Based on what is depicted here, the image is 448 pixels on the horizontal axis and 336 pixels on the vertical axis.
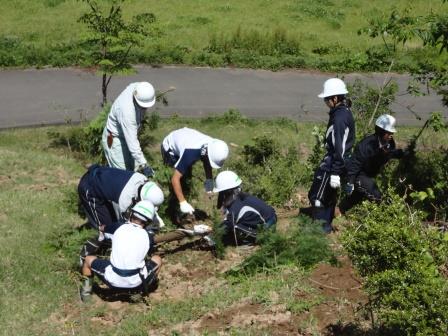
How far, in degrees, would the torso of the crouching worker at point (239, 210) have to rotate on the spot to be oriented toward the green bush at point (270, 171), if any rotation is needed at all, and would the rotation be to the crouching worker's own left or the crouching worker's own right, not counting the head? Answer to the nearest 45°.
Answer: approximately 90° to the crouching worker's own right

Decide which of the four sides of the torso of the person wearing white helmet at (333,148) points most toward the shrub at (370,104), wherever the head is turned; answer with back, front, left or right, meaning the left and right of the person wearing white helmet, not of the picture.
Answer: right

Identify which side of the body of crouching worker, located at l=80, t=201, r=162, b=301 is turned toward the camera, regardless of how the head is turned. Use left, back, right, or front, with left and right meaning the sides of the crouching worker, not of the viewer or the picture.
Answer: back

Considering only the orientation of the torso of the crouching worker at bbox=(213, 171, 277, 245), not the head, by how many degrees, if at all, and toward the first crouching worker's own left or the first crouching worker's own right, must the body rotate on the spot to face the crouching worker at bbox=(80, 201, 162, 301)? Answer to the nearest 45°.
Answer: approximately 45° to the first crouching worker's own left

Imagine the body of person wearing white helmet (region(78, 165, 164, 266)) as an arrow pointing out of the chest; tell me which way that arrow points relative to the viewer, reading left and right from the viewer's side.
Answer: facing to the right of the viewer

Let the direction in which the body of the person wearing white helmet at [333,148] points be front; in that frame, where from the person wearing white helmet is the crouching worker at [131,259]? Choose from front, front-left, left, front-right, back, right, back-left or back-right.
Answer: front-left

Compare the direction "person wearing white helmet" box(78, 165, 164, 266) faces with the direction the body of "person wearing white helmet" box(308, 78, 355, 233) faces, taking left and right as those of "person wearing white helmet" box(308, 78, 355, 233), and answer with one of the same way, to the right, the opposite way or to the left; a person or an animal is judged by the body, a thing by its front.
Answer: the opposite way

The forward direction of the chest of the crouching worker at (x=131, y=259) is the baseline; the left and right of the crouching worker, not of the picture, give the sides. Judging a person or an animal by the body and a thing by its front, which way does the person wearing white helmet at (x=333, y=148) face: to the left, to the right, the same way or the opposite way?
to the left

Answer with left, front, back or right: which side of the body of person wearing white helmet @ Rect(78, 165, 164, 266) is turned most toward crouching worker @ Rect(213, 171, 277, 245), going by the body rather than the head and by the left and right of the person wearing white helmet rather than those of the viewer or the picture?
front

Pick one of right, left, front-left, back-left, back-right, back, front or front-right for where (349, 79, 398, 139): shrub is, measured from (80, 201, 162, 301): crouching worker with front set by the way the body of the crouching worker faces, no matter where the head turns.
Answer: front-right

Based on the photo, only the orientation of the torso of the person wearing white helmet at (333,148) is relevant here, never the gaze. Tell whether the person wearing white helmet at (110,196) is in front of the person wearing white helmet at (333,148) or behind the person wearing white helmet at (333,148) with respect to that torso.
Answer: in front

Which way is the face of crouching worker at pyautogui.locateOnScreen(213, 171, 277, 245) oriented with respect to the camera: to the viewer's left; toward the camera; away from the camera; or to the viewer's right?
to the viewer's left

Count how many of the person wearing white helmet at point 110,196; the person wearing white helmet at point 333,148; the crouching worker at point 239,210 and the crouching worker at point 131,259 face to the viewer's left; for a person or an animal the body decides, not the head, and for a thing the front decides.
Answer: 2

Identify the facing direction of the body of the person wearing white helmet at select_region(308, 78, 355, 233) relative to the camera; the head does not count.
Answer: to the viewer's left

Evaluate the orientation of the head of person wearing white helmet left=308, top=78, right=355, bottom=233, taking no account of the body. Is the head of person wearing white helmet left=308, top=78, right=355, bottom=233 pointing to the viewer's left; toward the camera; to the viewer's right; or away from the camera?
to the viewer's left

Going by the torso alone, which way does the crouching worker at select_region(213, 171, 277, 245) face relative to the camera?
to the viewer's left

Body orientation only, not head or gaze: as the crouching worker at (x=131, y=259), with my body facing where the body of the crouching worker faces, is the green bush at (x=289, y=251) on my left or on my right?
on my right
